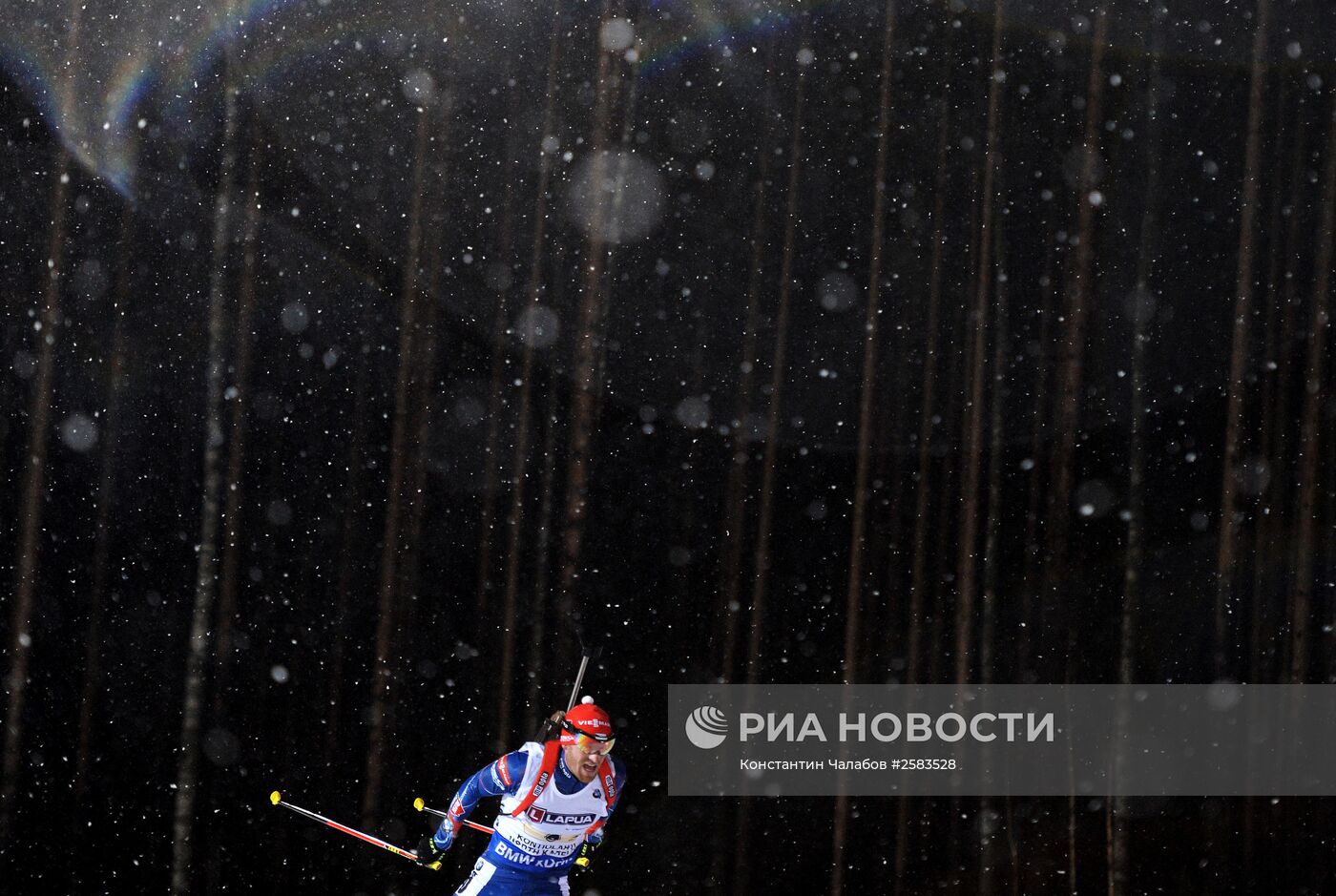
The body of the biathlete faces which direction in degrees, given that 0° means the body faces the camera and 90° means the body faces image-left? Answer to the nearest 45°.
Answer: approximately 315°

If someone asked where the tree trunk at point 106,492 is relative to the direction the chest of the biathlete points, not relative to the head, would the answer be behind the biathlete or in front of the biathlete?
behind
